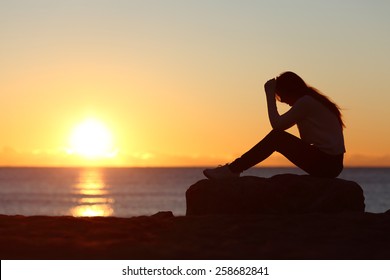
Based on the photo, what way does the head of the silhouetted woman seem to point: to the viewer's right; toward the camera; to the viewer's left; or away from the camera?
to the viewer's left

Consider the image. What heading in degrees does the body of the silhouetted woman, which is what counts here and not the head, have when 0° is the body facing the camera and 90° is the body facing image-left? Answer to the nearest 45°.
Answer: approximately 90°
